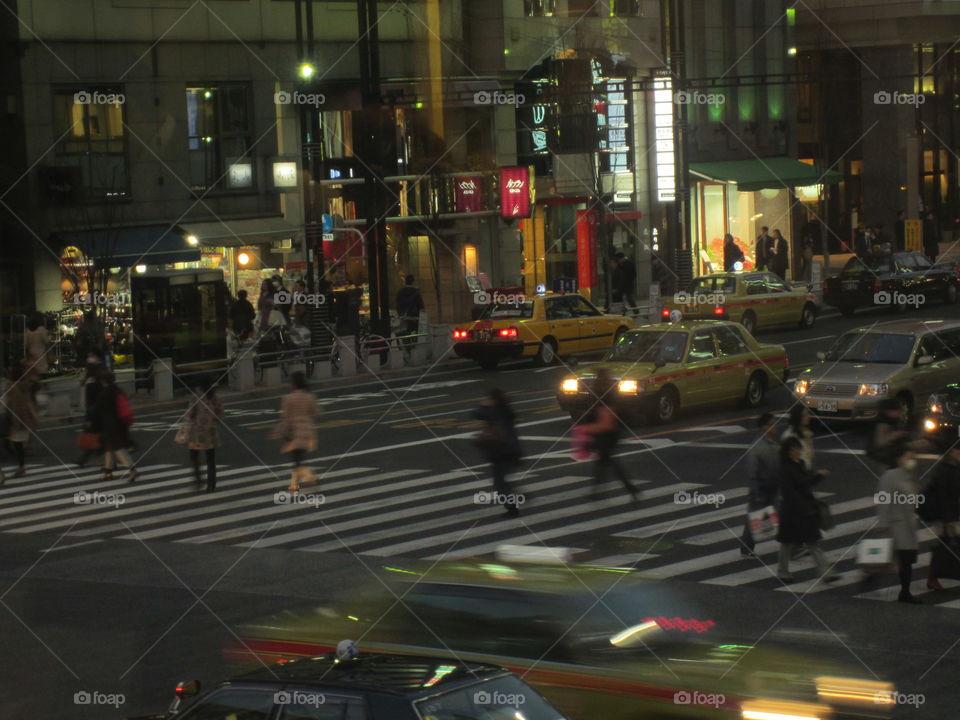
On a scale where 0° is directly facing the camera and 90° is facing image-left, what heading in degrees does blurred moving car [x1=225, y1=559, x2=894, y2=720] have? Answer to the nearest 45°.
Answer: approximately 315°

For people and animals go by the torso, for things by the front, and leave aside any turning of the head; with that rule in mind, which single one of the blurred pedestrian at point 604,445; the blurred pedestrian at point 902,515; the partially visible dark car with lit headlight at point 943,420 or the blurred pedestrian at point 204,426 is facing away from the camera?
the blurred pedestrian at point 204,426

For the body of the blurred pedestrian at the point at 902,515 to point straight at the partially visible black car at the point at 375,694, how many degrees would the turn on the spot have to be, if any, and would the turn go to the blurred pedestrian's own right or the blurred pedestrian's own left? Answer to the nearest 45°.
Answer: approximately 90° to the blurred pedestrian's own right

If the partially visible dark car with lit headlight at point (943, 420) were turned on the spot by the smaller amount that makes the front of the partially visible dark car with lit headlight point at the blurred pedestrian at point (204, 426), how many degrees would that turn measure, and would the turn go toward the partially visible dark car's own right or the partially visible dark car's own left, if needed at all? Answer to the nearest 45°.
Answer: approximately 45° to the partially visible dark car's own right

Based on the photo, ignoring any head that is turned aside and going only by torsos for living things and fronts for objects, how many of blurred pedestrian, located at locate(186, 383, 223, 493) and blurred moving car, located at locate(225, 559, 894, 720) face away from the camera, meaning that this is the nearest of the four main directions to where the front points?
1

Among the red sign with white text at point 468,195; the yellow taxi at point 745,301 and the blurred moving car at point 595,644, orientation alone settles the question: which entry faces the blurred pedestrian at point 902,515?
the red sign with white text

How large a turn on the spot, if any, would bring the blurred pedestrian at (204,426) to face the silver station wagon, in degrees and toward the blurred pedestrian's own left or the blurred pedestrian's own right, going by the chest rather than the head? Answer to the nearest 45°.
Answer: approximately 90° to the blurred pedestrian's own right

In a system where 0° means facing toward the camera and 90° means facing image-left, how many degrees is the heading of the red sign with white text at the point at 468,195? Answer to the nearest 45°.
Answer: approximately 0°

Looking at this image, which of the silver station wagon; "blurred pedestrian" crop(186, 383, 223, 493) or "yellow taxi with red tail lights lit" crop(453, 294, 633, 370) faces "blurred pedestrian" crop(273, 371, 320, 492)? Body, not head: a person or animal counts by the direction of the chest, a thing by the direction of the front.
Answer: the silver station wagon
